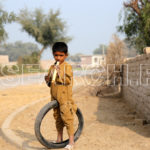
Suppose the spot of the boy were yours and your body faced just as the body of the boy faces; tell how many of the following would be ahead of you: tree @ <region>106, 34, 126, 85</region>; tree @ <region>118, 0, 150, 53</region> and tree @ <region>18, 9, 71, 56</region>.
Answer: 0

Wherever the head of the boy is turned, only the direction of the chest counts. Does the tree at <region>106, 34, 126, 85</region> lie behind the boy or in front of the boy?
behind

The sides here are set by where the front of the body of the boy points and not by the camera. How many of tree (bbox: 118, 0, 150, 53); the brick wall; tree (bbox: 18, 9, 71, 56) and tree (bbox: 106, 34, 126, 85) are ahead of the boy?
0

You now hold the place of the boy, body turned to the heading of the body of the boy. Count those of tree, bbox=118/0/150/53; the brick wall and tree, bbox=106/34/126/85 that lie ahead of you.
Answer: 0

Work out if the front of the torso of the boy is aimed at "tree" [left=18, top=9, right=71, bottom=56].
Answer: no

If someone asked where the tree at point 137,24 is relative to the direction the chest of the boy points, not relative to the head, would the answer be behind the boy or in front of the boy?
behind

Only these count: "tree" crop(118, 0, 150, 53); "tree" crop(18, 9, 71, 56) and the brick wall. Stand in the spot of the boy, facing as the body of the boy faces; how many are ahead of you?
0

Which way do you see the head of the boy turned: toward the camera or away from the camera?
toward the camera

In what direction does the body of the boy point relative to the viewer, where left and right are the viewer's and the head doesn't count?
facing the viewer and to the left of the viewer

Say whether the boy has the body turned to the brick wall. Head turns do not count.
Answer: no
